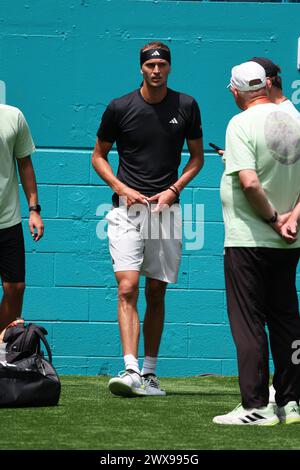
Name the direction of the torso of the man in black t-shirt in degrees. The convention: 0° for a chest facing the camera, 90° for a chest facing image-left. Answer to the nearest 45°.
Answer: approximately 0°

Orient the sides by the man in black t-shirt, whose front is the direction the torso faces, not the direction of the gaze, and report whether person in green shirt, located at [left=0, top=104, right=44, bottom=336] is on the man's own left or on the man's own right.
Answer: on the man's own right

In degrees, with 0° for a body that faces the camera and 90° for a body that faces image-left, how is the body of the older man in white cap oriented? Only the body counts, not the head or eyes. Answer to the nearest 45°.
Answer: approximately 135°

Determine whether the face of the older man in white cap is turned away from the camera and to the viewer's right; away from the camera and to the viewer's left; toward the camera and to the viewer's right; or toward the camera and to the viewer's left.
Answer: away from the camera and to the viewer's left

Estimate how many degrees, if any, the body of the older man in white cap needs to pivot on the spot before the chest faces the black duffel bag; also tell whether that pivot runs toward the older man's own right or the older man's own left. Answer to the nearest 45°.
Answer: approximately 45° to the older man's own left
